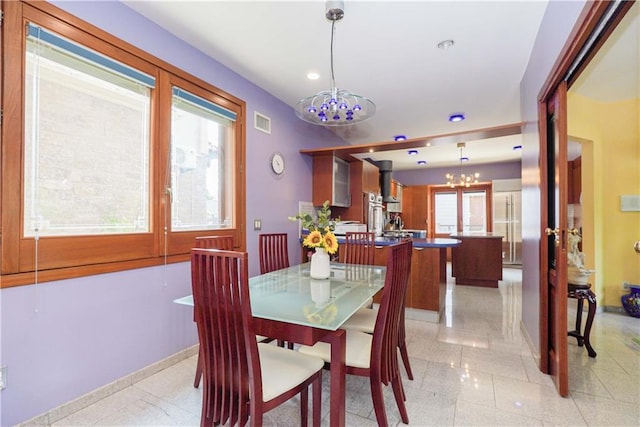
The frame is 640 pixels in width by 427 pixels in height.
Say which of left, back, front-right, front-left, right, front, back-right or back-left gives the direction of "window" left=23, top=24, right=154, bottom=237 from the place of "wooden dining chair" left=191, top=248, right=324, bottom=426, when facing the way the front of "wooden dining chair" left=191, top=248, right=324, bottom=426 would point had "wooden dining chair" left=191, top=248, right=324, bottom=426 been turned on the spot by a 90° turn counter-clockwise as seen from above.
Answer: front

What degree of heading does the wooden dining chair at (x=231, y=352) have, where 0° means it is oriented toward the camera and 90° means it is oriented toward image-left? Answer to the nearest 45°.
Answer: approximately 225°

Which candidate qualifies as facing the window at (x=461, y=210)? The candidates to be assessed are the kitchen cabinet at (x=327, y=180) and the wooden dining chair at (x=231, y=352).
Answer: the wooden dining chair

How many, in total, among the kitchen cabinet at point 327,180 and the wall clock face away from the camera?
0

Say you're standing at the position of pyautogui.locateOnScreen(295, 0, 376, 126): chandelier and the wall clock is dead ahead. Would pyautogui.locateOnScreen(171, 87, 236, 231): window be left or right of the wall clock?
left

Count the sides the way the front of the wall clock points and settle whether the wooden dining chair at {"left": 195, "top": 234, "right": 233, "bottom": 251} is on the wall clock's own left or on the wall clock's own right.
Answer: on the wall clock's own right

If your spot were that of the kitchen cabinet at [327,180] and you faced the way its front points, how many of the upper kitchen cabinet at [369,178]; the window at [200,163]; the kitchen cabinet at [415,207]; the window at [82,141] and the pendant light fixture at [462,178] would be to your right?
2

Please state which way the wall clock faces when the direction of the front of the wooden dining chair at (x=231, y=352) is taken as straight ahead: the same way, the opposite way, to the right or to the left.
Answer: to the right

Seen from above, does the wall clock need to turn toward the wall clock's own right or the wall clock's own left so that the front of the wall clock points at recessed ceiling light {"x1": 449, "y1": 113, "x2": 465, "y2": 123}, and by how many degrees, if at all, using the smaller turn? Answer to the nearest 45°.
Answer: approximately 45° to the wall clock's own left

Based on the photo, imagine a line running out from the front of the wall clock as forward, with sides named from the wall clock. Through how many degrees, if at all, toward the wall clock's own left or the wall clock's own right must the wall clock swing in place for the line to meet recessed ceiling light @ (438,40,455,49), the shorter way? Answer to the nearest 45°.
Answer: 0° — it already faces it
